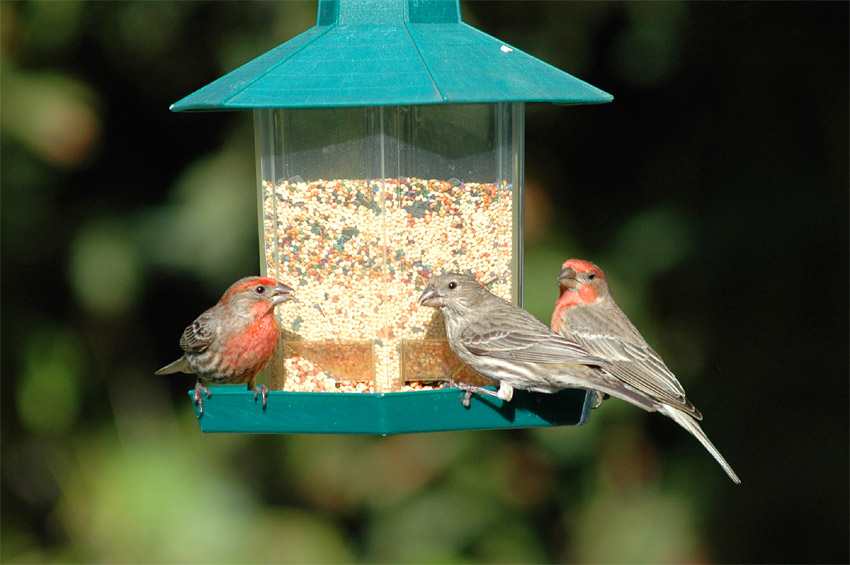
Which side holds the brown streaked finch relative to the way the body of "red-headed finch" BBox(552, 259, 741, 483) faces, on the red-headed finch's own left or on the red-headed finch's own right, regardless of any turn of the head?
on the red-headed finch's own left

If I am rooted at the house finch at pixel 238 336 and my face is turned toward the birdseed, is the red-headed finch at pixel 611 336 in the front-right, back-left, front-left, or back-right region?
front-left

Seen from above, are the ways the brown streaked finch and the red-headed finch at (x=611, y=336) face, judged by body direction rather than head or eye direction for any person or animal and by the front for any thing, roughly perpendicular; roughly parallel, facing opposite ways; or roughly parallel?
roughly parallel

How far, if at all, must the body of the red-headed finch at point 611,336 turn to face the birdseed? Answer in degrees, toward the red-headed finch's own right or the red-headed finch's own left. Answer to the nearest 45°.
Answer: approximately 45° to the red-headed finch's own left

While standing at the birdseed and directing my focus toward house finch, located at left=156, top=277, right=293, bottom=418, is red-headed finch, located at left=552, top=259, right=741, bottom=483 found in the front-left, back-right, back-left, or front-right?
back-right

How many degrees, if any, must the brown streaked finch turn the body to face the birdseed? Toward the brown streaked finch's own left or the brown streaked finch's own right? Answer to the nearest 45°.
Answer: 0° — it already faces it

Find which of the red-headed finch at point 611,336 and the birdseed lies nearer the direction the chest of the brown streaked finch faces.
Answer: the birdseed

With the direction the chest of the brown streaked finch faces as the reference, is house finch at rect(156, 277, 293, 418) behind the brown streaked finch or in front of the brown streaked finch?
in front

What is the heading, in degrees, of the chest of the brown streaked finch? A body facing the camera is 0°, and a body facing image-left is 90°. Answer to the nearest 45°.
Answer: approximately 90°

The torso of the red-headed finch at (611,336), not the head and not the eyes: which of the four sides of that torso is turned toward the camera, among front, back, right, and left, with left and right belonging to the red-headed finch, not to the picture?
left

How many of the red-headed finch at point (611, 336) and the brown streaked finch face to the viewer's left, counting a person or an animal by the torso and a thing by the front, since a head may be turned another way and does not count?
2
